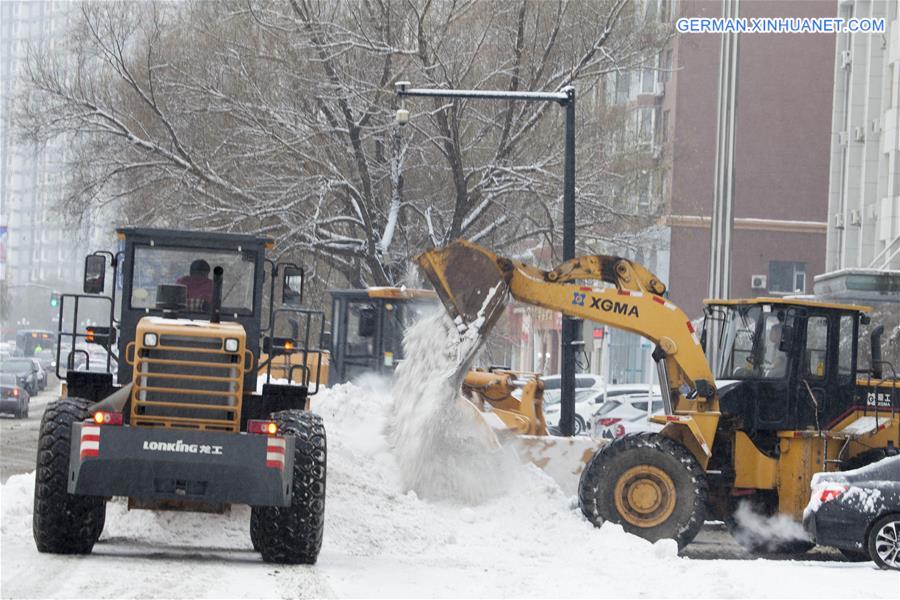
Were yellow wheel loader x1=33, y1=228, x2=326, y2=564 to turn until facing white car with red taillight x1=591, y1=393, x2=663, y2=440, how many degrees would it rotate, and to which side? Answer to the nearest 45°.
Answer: approximately 45° to its right

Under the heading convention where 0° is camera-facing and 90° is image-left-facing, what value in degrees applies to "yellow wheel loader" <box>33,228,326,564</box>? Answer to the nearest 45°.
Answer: approximately 180°

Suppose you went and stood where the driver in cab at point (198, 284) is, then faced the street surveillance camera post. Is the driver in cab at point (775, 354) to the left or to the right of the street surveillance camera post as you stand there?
right

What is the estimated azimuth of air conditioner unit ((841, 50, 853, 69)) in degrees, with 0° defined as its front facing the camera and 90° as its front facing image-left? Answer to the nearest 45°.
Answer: approximately 45°

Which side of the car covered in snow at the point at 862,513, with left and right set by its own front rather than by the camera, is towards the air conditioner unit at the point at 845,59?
left

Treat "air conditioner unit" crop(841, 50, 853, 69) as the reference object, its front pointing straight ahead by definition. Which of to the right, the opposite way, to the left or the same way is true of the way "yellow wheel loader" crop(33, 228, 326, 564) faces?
to the right

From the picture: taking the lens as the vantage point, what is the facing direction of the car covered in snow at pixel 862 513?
facing to the right of the viewer
